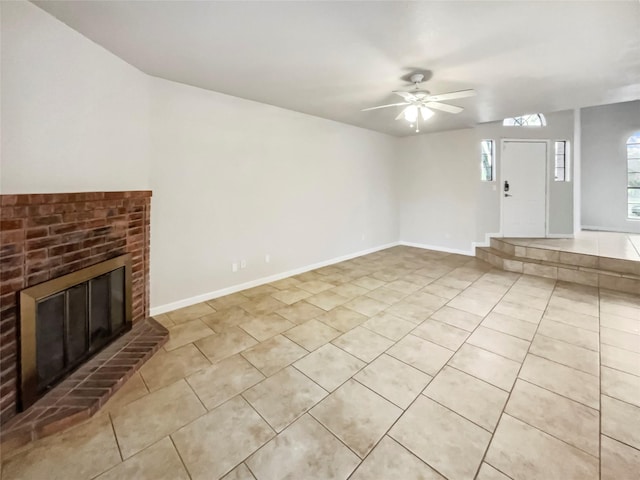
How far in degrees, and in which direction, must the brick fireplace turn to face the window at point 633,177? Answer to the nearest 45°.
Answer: approximately 45° to its left

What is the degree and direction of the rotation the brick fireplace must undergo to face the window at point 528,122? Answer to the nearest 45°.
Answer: approximately 45° to its left

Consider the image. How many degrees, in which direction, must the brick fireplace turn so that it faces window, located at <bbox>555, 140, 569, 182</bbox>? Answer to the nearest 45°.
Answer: approximately 45° to its left

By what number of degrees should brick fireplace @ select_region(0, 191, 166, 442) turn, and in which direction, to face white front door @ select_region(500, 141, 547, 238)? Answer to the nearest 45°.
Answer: approximately 45° to its left

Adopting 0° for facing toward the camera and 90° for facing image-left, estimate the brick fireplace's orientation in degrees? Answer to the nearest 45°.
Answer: approximately 315°
